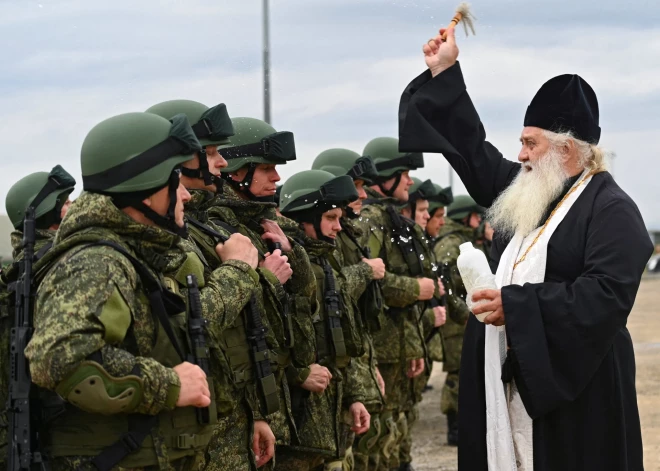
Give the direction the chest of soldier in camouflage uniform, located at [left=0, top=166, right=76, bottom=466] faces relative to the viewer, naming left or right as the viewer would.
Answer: facing to the right of the viewer

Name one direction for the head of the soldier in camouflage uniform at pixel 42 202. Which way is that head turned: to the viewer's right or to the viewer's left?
to the viewer's right

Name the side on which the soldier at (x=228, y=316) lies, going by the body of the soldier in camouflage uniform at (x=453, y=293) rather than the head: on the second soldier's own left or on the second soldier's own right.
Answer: on the second soldier's own right

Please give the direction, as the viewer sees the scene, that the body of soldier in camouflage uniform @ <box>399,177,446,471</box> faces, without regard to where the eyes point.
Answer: to the viewer's right

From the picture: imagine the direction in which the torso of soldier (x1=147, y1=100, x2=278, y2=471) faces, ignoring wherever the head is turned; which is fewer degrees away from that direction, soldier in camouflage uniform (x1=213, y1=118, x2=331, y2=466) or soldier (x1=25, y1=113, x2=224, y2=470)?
the soldier in camouflage uniform

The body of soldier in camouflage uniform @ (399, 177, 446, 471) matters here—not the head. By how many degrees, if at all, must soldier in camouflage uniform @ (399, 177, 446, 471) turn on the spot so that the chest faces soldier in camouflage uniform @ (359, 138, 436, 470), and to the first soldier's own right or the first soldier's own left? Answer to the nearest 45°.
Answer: approximately 90° to the first soldier's own right

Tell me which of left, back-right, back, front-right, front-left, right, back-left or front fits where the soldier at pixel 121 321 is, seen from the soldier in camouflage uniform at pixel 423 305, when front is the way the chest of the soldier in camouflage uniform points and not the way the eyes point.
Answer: right

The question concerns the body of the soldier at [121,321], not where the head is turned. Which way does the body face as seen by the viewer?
to the viewer's right

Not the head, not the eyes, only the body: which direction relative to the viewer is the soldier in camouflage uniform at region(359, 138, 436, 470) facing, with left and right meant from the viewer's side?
facing to the right of the viewer

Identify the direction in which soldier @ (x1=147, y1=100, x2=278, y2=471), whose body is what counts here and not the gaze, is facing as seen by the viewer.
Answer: to the viewer's right

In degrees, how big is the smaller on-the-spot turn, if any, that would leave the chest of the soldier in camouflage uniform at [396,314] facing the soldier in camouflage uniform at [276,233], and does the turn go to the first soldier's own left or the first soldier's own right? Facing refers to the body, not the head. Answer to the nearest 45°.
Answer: approximately 90° to the first soldier's own right

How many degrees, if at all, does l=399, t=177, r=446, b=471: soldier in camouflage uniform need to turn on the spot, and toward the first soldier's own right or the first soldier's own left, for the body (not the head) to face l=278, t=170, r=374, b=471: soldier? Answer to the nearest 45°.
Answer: approximately 90° to the first soldier's own right

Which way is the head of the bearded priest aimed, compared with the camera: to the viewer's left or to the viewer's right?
to the viewer's left

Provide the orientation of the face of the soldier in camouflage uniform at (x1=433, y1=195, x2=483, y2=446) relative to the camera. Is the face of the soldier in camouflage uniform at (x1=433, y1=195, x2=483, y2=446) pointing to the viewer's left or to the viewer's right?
to the viewer's right
